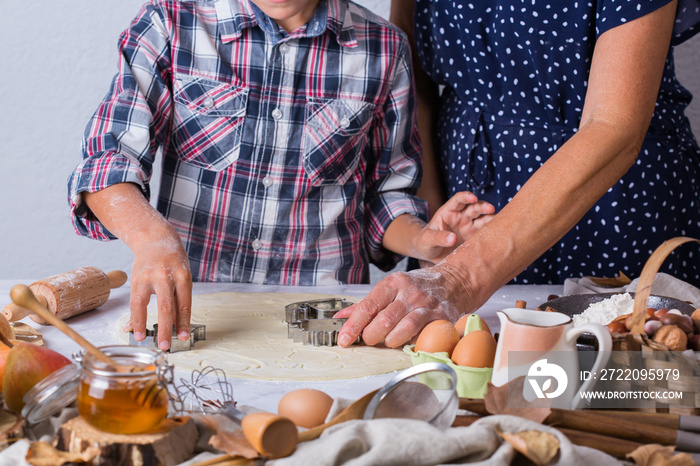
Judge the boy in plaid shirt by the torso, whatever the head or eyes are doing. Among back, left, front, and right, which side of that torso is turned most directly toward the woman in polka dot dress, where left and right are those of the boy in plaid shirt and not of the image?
left

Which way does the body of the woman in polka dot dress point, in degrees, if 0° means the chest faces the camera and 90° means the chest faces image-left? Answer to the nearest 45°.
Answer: approximately 45°

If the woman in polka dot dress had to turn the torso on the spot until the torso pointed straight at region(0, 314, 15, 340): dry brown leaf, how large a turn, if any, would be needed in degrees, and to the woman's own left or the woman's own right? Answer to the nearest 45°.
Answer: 0° — they already face it

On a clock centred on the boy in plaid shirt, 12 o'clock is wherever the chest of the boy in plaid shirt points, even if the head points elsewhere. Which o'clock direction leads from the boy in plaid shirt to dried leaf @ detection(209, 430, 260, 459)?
The dried leaf is roughly at 12 o'clock from the boy in plaid shirt.

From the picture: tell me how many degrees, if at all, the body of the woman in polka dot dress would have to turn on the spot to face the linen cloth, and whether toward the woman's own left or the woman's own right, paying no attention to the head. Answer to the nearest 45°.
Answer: approximately 45° to the woman's own left
